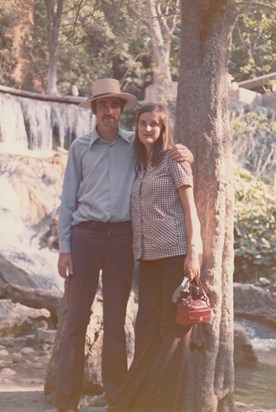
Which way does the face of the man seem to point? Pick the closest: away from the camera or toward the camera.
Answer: toward the camera

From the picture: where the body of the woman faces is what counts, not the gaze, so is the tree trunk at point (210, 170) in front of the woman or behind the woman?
behind

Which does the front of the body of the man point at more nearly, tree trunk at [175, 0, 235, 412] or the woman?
the woman

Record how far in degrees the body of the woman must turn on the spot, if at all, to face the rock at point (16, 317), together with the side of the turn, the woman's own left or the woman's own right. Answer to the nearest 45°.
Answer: approximately 90° to the woman's own right

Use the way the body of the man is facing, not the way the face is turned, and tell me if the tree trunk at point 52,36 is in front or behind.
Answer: behind

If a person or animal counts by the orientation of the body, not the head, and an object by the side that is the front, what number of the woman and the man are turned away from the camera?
0

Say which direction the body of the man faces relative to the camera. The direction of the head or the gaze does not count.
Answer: toward the camera

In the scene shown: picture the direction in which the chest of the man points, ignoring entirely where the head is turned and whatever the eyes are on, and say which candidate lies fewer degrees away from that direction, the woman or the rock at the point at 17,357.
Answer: the woman

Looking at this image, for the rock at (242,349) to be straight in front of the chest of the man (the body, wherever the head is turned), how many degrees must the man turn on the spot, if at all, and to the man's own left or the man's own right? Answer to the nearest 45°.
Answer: approximately 135° to the man's own left

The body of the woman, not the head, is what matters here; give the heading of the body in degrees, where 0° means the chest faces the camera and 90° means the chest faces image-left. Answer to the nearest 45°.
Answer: approximately 45°

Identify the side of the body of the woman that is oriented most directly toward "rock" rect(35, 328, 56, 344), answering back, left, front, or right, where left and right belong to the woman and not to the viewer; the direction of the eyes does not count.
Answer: right

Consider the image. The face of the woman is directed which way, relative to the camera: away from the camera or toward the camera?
toward the camera
